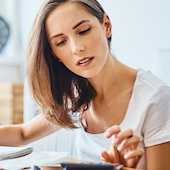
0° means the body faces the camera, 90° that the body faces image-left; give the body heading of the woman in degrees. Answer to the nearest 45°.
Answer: approximately 45°
